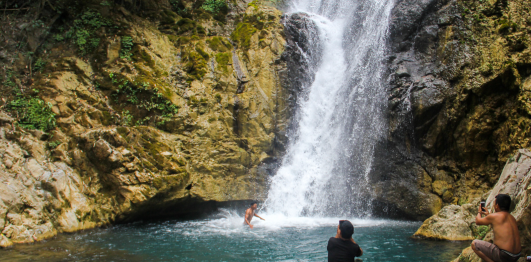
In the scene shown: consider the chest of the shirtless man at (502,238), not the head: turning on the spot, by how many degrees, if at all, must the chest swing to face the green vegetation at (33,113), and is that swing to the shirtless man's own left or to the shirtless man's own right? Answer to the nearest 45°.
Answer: approximately 45° to the shirtless man's own left

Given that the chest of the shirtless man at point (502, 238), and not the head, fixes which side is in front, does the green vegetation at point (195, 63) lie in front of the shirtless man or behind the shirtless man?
in front

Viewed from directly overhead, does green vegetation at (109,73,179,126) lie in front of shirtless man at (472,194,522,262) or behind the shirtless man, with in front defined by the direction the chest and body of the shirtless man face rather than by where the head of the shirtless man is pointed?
in front

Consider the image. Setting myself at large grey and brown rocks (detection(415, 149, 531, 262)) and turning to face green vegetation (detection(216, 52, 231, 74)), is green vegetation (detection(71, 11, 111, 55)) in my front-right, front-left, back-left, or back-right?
front-left

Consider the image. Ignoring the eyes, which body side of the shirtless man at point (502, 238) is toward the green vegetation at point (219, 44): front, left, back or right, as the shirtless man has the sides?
front

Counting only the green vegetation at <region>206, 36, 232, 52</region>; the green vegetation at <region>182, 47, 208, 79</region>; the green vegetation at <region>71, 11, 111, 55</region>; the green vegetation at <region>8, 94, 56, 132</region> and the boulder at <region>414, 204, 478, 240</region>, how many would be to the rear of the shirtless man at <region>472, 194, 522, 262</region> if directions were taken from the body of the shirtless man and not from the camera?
0

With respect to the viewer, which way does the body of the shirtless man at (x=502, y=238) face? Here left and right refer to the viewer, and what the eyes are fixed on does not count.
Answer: facing away from the viewer and to the left of the viewer

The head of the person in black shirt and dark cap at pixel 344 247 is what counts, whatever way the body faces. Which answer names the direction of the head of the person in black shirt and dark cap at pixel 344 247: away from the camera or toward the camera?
away from the camera

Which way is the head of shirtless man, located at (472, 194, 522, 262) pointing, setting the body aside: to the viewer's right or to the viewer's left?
to the viewer's left

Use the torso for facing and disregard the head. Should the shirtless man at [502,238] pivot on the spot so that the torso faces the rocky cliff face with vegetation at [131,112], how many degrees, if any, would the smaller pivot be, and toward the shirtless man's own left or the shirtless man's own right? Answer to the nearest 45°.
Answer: approximately 45° to the shirtless man's own left

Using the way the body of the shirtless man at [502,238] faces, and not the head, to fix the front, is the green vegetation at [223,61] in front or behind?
in front

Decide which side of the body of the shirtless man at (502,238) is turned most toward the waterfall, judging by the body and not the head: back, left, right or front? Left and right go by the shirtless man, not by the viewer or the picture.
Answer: front

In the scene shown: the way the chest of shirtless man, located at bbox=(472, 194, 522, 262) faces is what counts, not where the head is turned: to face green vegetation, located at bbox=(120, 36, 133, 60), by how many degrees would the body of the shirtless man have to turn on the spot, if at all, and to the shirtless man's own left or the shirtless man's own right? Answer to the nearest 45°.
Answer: approximately 45° to the shirtless man's own left
